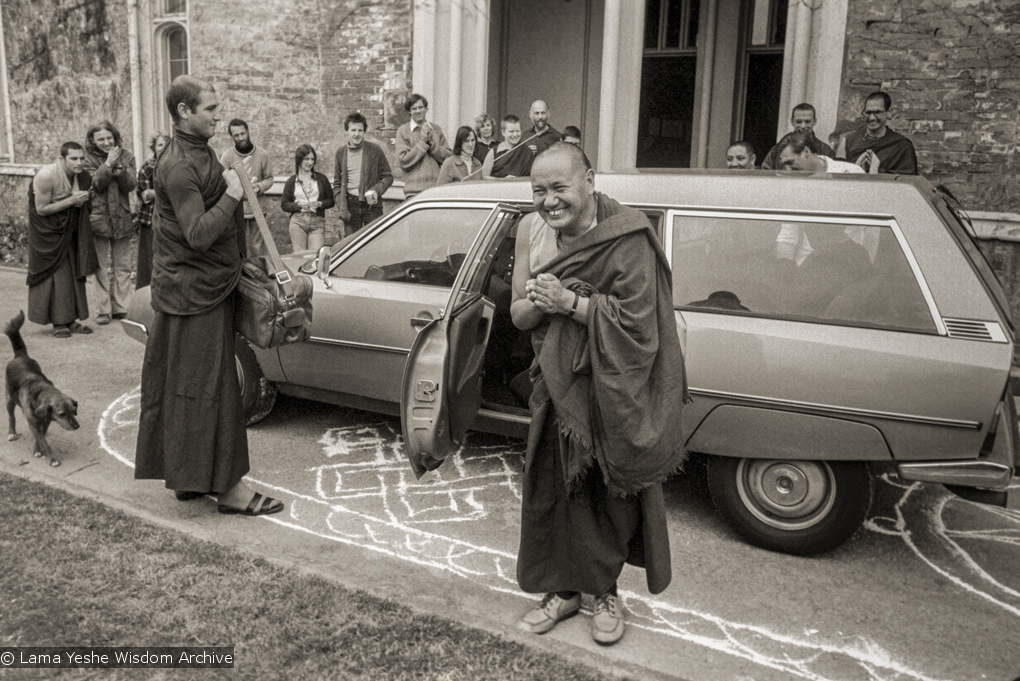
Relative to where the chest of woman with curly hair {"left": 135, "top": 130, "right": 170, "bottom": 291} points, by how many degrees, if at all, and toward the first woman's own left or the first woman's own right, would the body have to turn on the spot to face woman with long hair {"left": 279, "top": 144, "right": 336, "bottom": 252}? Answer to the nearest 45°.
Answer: approximately 45° to the first woman's own left

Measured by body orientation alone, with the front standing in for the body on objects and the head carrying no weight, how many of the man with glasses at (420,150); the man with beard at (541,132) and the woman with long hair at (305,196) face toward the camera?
3

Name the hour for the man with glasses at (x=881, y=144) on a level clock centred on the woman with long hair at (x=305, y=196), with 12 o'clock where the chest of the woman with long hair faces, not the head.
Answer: The man with glasses is roughly at 10 o'clock from the woman with long hair.

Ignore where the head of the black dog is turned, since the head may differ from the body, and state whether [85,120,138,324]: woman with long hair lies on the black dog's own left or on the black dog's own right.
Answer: on the black dog's own left

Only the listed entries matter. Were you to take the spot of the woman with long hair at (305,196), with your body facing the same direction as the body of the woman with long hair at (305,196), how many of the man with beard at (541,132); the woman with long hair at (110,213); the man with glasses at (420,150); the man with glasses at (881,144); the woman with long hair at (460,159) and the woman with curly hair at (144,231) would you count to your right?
2

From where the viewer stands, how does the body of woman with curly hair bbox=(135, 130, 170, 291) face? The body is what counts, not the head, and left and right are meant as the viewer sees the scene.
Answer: facing the viewer and to the right of the viewer

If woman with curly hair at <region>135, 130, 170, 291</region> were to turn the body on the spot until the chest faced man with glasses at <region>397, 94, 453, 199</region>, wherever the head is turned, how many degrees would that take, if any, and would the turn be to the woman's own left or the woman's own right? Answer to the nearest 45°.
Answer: approximately 45° to the woman's own left

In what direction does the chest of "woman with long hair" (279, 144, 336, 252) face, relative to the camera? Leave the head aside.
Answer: toward the camera

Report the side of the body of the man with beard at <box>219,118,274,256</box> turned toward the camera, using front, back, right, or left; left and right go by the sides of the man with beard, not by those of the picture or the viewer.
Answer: front

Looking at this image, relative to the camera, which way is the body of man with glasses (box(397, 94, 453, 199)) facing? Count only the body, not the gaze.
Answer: toward the camera

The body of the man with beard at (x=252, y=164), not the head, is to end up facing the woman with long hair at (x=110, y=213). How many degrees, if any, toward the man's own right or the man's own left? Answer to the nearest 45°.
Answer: approximately 90° to the man's own right

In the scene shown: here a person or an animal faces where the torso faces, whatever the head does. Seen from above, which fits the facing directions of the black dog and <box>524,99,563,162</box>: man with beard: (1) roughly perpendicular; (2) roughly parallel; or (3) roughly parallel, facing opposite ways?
roughly perpendicular

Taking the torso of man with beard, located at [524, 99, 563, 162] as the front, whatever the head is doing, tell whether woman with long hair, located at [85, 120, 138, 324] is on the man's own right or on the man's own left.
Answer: on the man's own right
